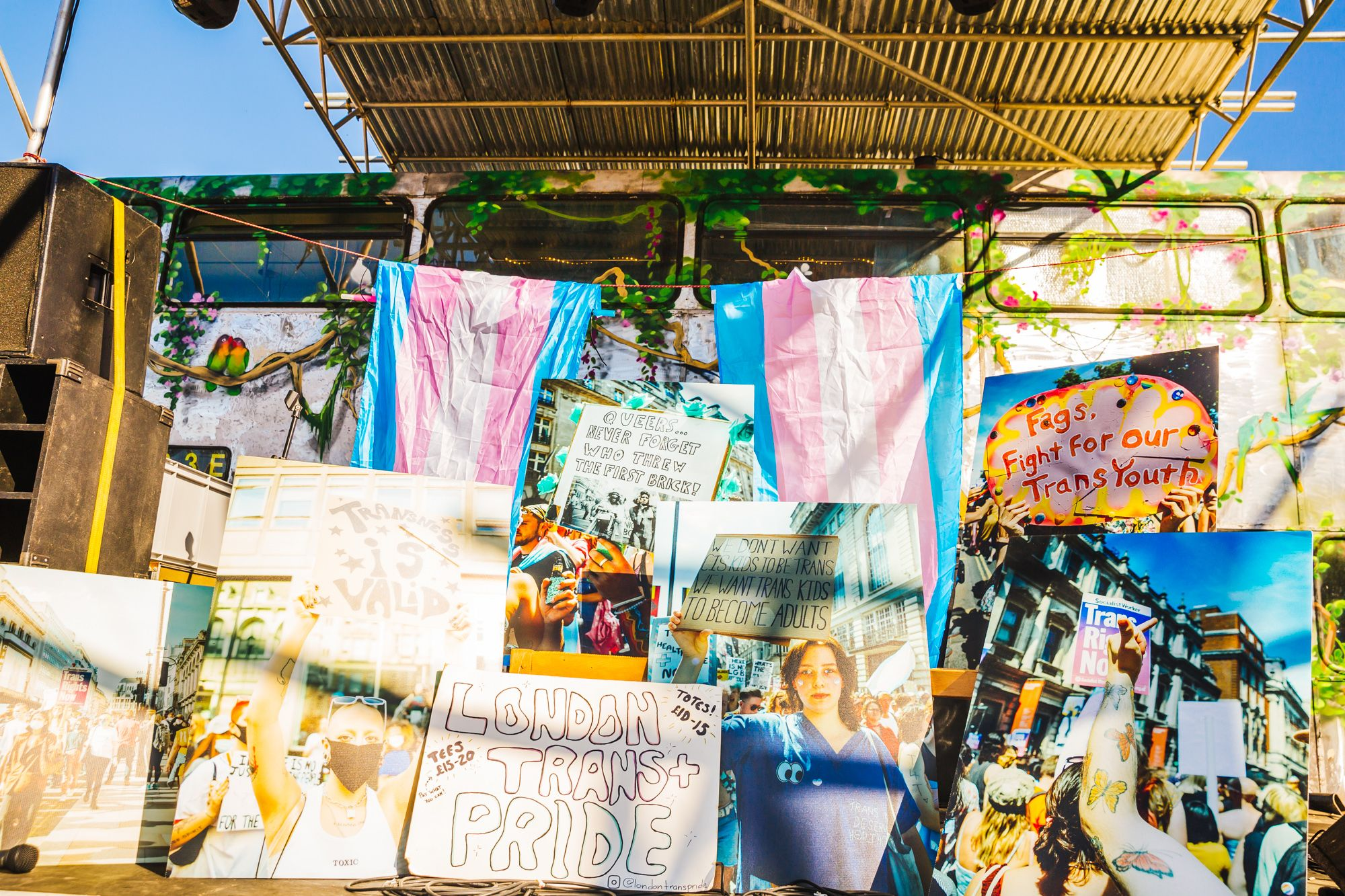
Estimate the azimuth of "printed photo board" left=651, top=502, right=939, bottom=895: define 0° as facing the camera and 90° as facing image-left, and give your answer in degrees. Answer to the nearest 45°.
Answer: approximately 0°

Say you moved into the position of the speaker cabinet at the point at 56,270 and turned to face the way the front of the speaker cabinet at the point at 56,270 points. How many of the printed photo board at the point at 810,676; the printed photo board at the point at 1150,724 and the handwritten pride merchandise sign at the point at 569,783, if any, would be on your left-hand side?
3

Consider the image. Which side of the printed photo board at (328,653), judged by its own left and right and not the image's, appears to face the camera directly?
front

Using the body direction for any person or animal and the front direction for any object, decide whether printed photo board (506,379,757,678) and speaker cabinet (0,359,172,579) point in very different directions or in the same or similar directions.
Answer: same or similar directions

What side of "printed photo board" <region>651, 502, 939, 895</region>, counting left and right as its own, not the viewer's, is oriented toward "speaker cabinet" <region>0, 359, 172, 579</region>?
right

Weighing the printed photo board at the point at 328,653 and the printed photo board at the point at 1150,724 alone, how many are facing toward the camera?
2

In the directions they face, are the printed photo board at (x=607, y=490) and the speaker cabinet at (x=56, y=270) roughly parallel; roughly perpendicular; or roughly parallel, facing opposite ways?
roughly parallel

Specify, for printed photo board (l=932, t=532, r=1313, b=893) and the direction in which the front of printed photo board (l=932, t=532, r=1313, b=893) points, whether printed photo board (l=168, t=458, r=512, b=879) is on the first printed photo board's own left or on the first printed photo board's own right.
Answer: on the first printed photo board's own right

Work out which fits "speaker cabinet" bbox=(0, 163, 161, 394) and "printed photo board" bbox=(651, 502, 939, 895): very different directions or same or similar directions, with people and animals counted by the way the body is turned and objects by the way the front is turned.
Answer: same or similar directions

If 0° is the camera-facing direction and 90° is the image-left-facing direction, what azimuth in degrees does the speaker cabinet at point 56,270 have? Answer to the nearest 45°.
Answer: approximately 45°

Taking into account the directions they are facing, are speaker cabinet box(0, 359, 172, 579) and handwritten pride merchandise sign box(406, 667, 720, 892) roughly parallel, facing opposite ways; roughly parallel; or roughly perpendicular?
roughly parallel

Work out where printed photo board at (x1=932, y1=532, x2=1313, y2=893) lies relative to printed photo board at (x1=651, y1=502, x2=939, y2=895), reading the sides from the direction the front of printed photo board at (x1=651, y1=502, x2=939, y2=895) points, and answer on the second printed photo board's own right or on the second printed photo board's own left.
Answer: on the second printed photo board's own left

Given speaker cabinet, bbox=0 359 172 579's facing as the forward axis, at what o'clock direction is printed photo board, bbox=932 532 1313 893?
The printed photo board is roughly at 9 o'clock from the speaker cabinet.

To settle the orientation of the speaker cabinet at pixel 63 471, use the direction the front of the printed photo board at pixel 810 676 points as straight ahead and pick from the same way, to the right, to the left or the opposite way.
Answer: the same way

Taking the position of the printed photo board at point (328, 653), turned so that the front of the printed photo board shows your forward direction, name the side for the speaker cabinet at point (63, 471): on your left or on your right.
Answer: on your right

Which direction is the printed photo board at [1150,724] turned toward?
toward the camera

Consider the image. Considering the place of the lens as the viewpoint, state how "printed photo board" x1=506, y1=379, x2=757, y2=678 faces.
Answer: facing the viewer
